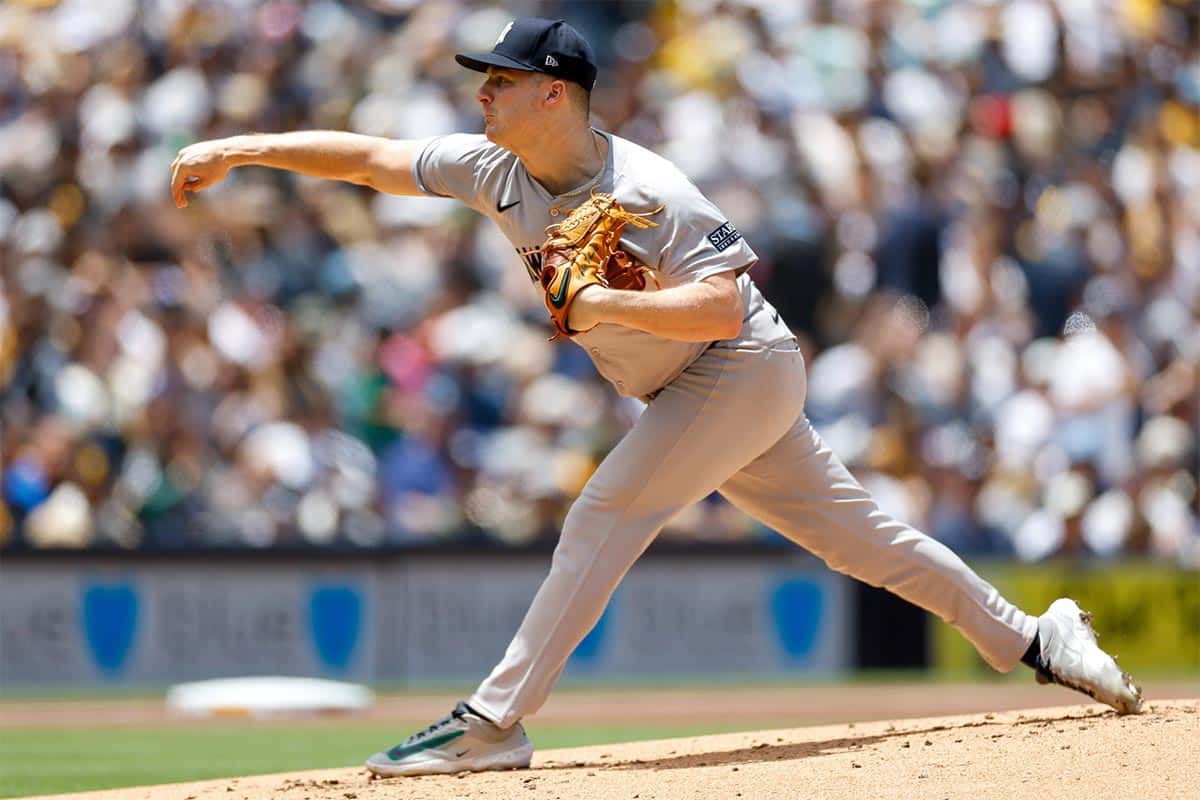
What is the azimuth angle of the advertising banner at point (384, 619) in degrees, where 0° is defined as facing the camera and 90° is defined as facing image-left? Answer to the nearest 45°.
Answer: approximately 0°
